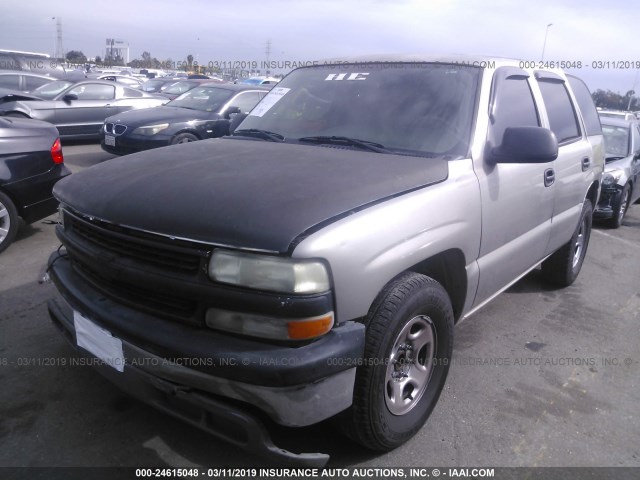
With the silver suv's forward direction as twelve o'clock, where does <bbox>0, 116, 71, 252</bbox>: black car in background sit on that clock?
The black car in background is roughly at 3 o'clock from the silver suv.

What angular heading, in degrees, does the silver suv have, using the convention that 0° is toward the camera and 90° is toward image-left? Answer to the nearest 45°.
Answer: approximately 45°

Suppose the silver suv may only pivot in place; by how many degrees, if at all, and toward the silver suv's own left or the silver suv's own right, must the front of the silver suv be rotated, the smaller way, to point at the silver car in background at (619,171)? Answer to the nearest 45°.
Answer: approximately 180°

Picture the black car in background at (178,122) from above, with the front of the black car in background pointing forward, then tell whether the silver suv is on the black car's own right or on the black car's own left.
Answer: on the black car's own left

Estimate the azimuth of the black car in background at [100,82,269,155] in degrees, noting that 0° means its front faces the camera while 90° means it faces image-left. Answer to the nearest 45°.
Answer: approximately 45°
